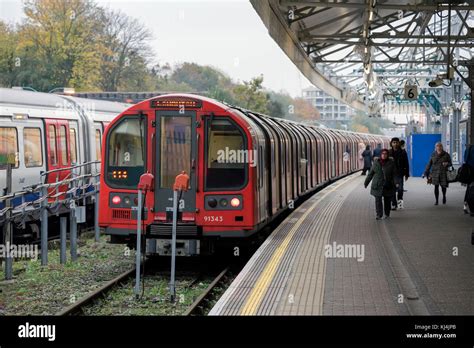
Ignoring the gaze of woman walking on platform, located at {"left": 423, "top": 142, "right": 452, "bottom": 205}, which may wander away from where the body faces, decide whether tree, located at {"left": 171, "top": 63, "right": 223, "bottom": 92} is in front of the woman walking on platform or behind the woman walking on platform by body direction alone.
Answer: behind

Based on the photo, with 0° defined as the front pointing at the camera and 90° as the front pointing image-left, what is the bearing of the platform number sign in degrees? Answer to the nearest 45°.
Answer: approximately 0°

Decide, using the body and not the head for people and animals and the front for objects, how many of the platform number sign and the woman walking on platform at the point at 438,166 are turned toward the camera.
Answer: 2

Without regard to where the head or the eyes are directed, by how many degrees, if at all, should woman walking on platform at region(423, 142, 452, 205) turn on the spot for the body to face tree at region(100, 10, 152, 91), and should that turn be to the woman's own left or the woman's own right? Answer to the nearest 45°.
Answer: approximately 135° to the woman's own right
